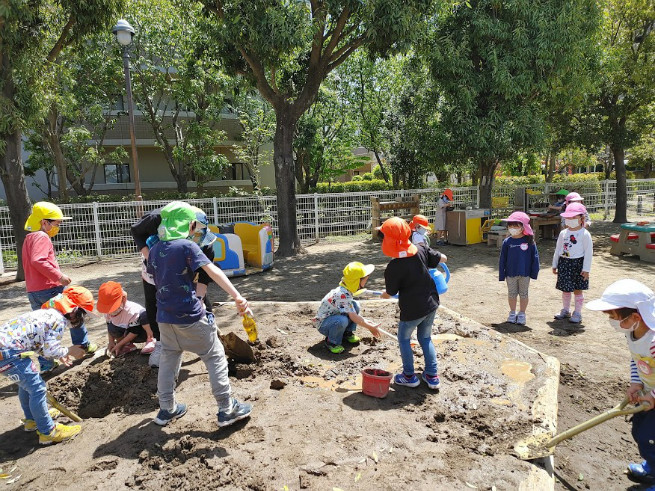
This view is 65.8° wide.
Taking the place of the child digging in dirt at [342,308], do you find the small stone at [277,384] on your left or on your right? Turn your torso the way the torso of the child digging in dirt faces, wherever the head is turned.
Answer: on your right

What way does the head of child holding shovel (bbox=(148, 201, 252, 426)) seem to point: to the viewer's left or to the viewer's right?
to the viewer's right

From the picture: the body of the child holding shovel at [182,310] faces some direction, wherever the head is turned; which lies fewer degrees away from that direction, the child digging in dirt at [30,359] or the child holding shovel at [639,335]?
the child holding shovel

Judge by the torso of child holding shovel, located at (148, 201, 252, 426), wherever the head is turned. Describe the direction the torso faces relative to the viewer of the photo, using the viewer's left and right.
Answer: facing away from the viewer and to the right of the viewer

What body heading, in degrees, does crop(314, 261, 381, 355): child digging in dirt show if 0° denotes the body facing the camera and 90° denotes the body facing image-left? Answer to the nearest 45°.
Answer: approximately 270°

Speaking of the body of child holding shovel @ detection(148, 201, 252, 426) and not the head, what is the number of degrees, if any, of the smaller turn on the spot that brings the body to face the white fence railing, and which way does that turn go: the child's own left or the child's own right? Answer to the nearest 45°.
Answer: approximately 45° to the child's own left
